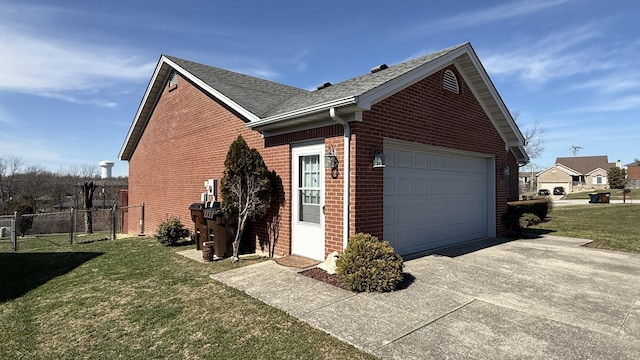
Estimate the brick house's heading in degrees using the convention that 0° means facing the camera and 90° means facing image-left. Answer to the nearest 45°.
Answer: approximately 315°

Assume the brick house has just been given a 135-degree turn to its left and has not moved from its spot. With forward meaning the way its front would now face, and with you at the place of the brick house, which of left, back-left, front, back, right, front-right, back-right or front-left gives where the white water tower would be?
front-left

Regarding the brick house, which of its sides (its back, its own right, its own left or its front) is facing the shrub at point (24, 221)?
back

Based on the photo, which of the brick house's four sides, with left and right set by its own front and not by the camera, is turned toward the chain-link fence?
back
